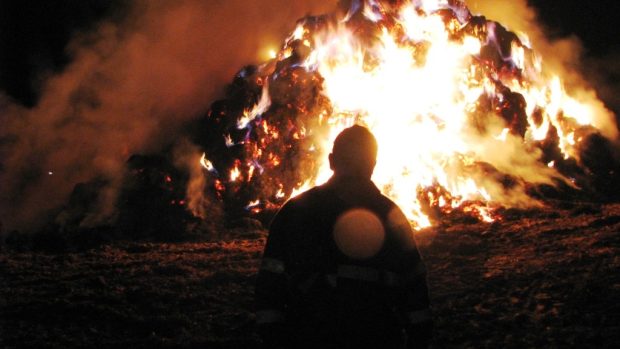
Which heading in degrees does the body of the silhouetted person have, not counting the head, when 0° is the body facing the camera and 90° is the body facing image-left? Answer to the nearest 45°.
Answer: approximately 180°

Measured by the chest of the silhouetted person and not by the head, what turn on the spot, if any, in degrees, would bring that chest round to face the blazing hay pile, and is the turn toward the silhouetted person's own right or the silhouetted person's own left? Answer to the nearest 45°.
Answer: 0° — they already face it
